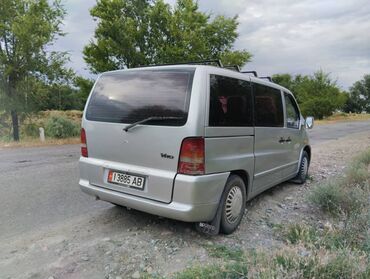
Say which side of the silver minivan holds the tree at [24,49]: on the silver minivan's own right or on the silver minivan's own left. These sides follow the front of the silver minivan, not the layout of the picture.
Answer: on the silver minivan's own left

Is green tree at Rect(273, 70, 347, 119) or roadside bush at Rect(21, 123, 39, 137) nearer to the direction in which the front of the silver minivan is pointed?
the green tree

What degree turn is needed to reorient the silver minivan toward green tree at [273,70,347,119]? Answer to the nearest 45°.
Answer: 0° — it already faces it

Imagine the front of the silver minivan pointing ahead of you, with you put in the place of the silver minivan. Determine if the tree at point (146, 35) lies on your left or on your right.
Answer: on your left

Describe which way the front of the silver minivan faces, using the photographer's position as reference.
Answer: facing away from the viewer and to the right of the viewer

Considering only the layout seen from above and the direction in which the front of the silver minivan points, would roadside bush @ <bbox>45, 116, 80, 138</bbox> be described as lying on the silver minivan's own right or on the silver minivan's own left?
on the silver minivan's own left

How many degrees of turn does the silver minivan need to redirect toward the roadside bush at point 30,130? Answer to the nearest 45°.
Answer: approximately 90° to its left
